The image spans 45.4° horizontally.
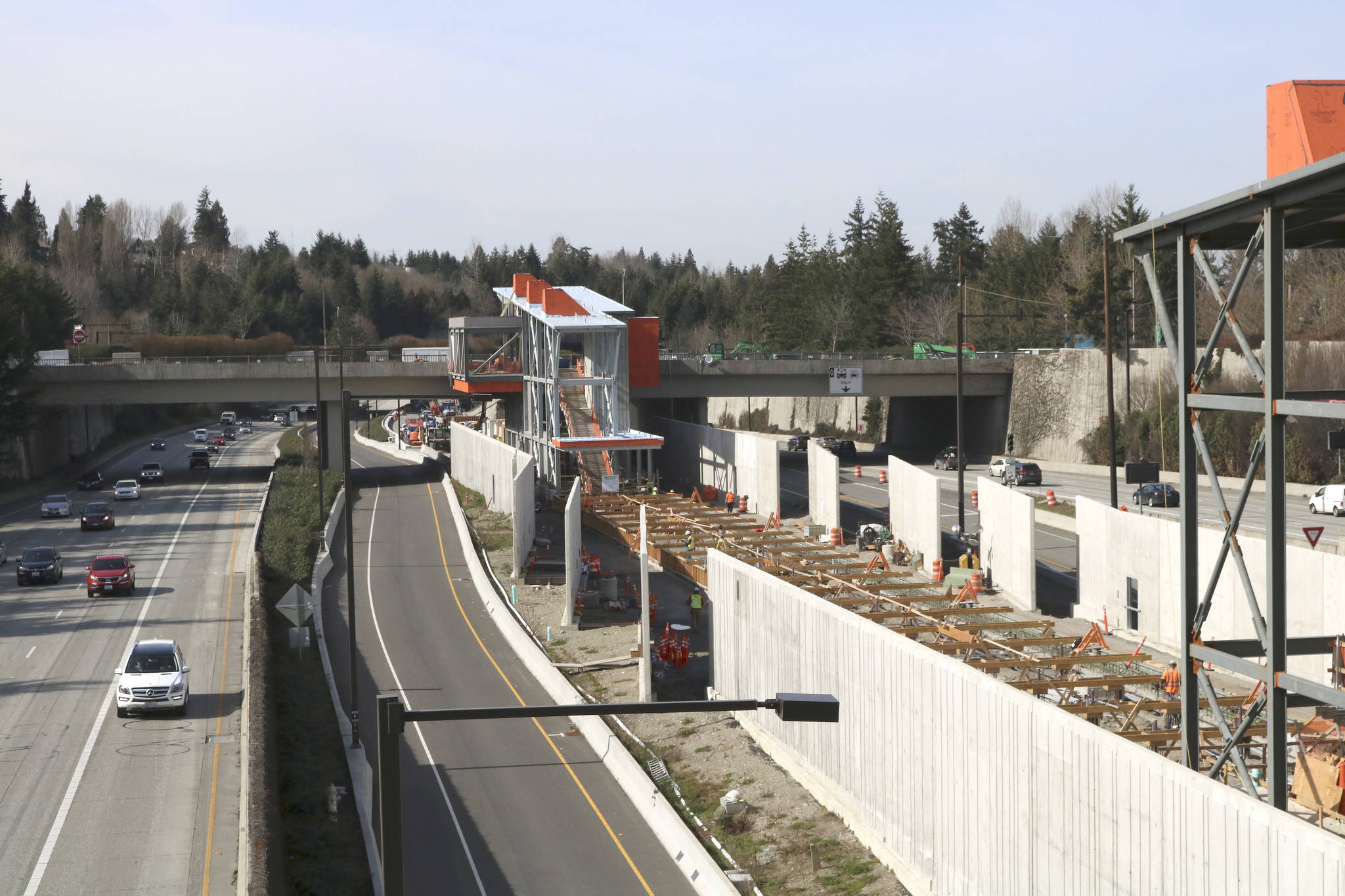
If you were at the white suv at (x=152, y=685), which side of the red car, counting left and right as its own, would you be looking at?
front

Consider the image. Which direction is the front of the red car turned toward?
toward the camera

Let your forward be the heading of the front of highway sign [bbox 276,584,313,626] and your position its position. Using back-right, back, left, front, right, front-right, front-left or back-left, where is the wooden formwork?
right

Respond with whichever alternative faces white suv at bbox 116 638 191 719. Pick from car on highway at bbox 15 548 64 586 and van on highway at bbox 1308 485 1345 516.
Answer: car on highway at bbox 15 548 64 586

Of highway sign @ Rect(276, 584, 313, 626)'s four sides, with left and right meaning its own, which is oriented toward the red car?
front

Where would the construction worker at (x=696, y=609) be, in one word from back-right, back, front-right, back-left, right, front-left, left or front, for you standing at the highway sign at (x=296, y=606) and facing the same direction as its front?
front-right

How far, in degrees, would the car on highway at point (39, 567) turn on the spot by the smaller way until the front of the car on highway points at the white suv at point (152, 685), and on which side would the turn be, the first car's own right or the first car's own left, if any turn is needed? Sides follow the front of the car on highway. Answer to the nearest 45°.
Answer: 0° — it already faces it

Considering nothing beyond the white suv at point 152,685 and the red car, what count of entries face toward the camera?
2

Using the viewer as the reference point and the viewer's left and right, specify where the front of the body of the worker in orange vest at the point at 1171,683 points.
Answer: facing away from the viewer

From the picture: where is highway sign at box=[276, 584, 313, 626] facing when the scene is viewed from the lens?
facing away from the viewer

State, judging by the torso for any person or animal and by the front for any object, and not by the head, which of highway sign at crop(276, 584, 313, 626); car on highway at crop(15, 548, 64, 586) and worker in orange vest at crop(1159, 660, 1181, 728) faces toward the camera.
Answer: the car on highway

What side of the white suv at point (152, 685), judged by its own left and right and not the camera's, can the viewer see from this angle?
front

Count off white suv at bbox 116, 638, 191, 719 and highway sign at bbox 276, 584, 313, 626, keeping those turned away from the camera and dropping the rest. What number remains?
1

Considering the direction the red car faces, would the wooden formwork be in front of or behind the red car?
in front

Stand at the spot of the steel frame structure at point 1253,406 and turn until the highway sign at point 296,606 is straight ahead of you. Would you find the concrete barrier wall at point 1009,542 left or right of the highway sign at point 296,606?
right
